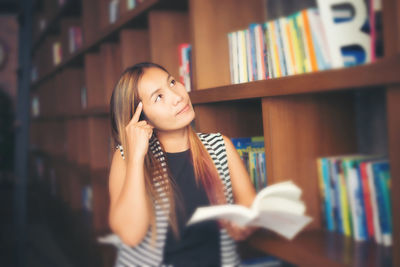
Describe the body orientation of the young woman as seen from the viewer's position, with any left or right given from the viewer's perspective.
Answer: facing the viewer and to the right of the viewer

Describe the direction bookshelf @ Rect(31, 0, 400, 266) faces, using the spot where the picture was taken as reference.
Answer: facing the viewer and to the left of the viewer

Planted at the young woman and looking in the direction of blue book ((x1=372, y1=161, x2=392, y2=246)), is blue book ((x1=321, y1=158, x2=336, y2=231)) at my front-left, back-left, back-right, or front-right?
front-left
